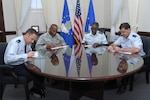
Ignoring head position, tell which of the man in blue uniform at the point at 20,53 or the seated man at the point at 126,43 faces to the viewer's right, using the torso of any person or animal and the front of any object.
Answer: the man in blue uniform

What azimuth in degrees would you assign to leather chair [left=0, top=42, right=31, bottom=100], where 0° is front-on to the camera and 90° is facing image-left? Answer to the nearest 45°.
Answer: approximately 270°

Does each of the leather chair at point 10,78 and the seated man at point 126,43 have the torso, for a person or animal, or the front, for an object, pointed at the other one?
yes

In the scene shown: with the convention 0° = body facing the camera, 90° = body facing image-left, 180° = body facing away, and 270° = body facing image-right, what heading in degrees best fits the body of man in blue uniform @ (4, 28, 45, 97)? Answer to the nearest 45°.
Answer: approximately 270°

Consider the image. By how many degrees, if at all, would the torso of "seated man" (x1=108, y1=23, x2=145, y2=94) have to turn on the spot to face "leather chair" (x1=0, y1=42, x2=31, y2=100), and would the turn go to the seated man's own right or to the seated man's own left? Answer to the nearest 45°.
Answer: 0° — they already face it

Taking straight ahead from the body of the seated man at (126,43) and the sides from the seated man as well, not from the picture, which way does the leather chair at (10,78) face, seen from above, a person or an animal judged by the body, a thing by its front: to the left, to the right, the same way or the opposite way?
the opposite way

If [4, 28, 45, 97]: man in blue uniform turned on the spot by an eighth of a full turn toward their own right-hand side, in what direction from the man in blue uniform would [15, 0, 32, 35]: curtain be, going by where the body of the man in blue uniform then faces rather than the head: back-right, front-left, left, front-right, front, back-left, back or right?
back-left

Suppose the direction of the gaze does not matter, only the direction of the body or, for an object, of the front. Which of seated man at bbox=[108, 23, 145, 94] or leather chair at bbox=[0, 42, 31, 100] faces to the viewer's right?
the leather chair

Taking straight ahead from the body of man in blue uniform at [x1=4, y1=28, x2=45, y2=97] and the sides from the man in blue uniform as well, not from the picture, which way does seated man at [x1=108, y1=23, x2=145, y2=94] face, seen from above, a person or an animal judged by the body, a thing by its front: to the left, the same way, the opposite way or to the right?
the opposite way

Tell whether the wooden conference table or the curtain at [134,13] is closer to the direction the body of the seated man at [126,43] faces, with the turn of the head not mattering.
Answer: the wooden conference table

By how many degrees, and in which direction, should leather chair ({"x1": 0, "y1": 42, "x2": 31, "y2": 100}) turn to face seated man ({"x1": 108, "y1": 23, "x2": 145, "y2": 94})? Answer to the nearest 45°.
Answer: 0° — it already faces them
